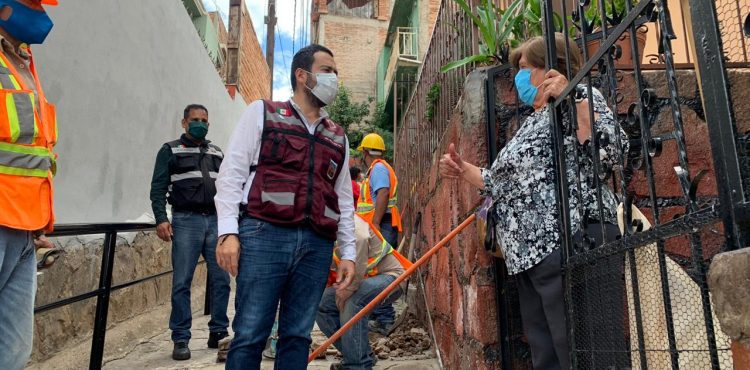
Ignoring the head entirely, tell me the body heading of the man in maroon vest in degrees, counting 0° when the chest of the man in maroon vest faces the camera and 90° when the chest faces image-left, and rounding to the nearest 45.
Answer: approximately 315°

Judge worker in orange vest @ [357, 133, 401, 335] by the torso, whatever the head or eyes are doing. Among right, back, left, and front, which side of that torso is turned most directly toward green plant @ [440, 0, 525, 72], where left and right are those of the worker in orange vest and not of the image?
left

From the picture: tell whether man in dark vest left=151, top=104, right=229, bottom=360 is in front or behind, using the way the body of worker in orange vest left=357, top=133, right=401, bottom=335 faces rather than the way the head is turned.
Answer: in front

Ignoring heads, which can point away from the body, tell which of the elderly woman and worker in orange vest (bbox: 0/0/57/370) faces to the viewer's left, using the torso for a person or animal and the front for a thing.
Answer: the elderly woman

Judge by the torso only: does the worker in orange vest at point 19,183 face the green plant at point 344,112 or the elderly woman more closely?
the elderly woman

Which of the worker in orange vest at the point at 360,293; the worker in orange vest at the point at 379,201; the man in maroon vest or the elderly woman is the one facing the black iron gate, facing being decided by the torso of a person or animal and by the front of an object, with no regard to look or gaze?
the man in maroon vest

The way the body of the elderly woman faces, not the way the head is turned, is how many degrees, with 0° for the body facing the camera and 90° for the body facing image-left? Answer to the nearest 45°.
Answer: approximately 90°

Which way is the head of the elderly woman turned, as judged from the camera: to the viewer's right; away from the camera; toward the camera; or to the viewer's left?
to the viewer's left

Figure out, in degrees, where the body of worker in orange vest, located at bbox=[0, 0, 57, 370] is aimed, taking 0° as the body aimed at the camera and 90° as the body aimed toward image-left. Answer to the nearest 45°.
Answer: approximately 315°

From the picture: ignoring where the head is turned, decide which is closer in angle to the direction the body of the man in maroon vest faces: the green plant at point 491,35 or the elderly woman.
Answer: the elderly woman

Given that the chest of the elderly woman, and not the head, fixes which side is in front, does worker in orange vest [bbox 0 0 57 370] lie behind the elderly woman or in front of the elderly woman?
in front

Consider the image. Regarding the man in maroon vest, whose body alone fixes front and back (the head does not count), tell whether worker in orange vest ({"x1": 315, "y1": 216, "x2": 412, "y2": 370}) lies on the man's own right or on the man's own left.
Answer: on the man's own left

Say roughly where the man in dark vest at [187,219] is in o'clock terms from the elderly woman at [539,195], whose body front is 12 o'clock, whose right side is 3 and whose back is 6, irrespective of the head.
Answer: The man in dark vest is roughly at 1 o'clock from the elderly woman.
